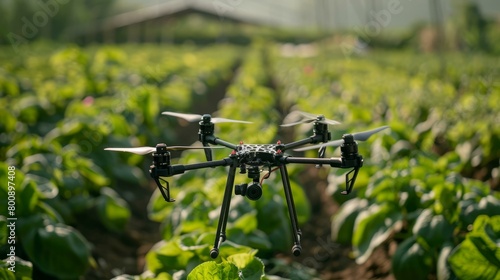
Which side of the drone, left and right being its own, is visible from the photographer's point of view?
front
